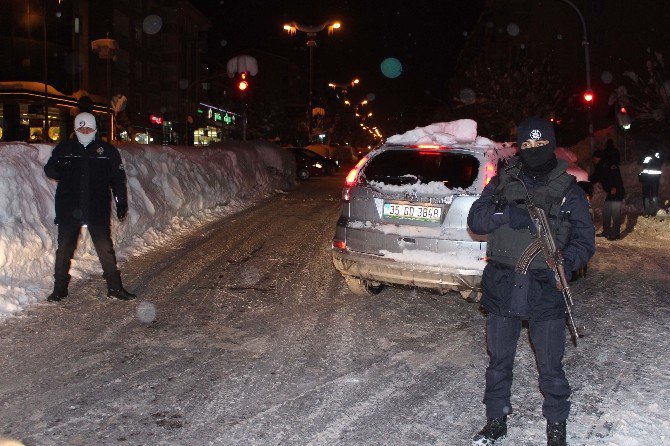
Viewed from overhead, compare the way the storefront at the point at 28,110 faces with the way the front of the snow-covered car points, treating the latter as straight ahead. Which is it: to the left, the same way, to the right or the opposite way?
to the right

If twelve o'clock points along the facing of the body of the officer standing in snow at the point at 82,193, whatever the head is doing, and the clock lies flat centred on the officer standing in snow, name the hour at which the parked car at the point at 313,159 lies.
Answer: The parked car is roughly at 7 o'clock from the officer standing in snow.

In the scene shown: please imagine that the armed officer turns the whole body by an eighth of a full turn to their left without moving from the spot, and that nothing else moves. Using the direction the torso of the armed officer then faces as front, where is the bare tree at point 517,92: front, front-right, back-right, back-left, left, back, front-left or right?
back-left

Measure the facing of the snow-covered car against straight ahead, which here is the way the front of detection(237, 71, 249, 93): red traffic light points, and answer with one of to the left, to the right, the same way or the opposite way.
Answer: the opposite way

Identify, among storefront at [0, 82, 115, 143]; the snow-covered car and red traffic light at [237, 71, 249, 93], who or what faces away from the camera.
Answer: the snow-covered car

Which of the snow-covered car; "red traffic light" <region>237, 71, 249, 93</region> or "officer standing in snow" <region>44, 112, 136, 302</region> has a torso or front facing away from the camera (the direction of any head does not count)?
the snow-covered car

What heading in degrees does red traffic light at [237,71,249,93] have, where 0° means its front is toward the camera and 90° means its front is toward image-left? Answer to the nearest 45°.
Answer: approximately 0°

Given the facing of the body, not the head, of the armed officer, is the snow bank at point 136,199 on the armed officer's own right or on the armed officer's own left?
on the armed officer's own right

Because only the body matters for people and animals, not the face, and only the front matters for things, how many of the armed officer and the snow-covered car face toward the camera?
1

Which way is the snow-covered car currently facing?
away from the camera

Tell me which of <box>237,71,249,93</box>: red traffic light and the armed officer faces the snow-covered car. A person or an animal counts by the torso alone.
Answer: the red traffic light

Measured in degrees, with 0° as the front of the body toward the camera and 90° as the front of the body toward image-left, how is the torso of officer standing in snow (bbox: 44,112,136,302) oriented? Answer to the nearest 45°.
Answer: approximately 0°
